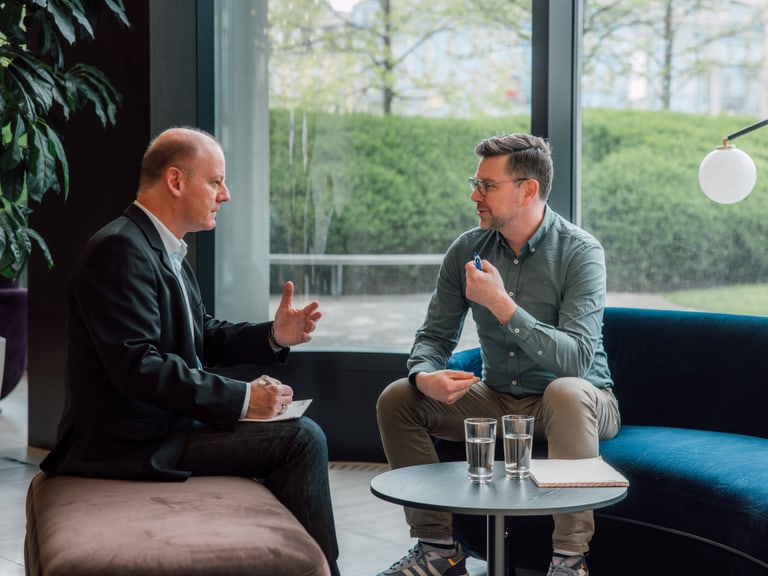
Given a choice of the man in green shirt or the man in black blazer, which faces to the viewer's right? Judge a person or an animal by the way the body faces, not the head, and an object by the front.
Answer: the man in black blazer

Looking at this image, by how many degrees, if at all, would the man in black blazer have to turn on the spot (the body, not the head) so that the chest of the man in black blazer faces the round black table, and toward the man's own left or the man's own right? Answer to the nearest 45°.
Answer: approximately 45° to the man's own right

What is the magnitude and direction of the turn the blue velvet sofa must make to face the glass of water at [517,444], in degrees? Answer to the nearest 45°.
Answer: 0° — it already faces it

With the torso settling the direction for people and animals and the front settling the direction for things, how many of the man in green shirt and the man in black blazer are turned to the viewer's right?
1

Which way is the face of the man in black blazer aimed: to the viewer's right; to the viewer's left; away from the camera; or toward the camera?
to the viewer's right

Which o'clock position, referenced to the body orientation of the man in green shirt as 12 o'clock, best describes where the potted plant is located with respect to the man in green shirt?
The potted plant is roughly at 2 o'clock from the man in green shirt.

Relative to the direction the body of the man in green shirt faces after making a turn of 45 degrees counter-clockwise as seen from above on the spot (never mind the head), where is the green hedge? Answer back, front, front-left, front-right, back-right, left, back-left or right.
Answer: back

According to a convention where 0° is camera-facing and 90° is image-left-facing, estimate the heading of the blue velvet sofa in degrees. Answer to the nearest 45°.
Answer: approximately 45°

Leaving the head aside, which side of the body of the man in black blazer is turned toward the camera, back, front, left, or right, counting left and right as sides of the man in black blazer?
right

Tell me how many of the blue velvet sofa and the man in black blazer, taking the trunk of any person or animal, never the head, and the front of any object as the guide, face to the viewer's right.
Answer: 1
